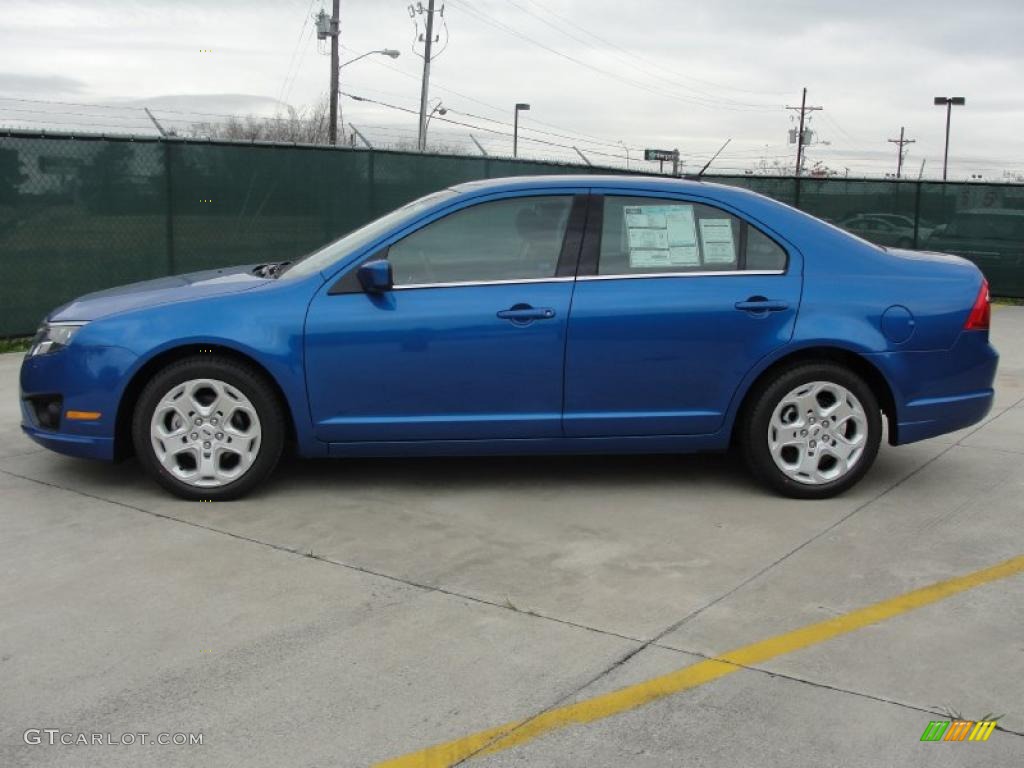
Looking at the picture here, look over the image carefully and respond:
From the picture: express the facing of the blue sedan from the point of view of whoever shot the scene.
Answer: facing to the left of the viewer

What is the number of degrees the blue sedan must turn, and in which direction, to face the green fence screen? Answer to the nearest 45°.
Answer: approximately 45° to its right

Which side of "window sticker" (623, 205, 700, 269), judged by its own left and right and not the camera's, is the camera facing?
front

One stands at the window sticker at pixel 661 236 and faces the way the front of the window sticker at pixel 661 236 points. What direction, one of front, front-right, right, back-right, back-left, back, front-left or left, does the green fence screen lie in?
back-right

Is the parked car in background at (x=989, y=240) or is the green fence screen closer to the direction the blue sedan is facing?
the green fence screen

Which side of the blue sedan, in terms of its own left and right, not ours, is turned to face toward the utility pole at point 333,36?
right

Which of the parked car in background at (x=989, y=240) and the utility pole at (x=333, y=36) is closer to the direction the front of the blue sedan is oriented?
the utility pole
